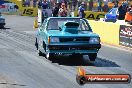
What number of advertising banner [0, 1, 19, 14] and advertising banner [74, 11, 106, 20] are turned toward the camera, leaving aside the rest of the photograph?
2

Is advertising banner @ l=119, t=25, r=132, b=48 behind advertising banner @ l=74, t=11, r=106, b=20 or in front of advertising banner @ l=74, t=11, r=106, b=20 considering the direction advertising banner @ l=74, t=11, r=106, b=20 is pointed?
in front

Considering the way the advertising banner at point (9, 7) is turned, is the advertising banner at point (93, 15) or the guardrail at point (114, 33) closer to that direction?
the guardrail

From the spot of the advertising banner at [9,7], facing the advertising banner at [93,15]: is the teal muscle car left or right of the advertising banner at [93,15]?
right

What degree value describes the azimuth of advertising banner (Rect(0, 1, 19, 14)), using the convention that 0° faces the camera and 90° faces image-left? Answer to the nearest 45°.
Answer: approximately 0°

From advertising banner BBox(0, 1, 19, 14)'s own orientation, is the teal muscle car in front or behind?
in front

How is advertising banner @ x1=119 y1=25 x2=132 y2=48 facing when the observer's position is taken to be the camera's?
facing the viewer and to the left of the viewer

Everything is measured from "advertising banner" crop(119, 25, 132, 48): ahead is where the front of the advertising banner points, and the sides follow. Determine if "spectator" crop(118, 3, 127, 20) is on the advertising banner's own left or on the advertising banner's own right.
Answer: on the advertising banner's own right

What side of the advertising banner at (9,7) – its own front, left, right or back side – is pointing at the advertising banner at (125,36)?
front

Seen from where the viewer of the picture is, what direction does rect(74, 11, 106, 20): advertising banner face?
facing the viewer

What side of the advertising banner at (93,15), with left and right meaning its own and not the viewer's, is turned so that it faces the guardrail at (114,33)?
front

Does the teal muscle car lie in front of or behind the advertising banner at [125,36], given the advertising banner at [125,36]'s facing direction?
in front
